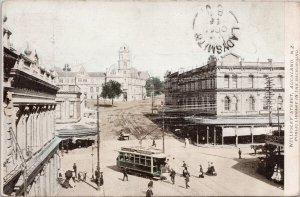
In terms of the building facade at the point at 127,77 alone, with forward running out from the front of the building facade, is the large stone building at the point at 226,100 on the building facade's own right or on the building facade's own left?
on the building facade's own left

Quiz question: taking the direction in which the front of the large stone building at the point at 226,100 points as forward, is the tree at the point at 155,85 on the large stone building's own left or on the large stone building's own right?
on the large stone building's own right

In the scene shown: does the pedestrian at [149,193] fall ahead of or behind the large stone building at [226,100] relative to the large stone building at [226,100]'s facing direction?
ahead

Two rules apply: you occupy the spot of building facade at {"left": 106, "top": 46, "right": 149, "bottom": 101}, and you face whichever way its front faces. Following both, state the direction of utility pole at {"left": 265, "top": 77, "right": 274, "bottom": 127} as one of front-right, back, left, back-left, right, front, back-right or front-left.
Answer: front
